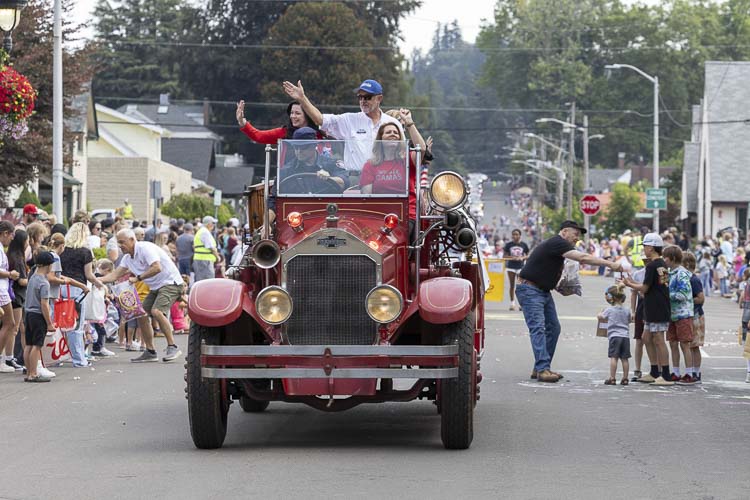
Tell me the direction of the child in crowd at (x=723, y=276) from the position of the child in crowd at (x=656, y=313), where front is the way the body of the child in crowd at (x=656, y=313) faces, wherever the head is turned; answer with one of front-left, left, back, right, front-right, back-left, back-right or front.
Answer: right

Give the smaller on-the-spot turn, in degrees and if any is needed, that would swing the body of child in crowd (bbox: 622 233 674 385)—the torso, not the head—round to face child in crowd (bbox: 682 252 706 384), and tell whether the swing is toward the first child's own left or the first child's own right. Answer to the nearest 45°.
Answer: approximately 135° to the first child's own right

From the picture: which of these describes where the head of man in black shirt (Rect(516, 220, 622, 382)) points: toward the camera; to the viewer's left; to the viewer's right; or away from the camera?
to the viewer's right

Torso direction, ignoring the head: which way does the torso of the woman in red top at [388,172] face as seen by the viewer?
toward the camera

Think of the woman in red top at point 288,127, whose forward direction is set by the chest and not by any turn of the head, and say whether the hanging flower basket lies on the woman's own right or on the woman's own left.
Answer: on the woman's own right

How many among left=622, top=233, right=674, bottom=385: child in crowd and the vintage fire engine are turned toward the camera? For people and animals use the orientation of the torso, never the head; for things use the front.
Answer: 1

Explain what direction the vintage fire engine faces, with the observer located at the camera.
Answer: facing the viewer

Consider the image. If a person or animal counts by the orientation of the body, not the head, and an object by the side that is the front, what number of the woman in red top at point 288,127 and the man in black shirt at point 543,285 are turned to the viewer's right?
1

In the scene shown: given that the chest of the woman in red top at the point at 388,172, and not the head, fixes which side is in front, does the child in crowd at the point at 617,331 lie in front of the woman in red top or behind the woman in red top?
behind

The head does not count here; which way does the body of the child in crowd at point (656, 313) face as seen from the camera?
to the viewer's left

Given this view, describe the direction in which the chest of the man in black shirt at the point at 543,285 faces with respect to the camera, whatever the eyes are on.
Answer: to the viewer's right

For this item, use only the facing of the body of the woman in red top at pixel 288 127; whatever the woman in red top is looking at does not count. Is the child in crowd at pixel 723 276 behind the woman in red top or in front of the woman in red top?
behind

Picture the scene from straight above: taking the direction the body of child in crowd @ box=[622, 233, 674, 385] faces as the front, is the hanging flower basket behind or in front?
in front
